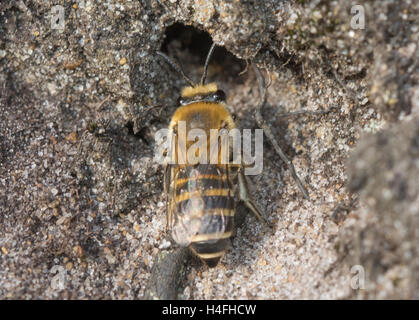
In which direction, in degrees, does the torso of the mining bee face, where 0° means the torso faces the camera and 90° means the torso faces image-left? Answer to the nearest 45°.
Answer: approximately 180°
